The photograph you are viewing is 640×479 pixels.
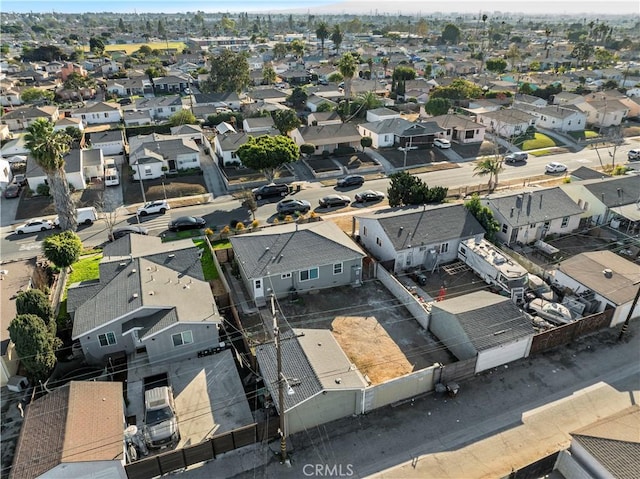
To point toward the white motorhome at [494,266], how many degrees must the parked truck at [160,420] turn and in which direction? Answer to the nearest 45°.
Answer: approximately 90° to its left

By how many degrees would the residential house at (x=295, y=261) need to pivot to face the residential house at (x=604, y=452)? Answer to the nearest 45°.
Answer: approximately 135° to its right

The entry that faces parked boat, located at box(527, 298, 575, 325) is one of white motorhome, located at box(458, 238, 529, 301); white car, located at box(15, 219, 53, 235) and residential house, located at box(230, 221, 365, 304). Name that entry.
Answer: the white motorhome

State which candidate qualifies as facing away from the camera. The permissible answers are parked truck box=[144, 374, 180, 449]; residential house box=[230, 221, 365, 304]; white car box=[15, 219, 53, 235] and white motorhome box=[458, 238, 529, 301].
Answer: the residential house

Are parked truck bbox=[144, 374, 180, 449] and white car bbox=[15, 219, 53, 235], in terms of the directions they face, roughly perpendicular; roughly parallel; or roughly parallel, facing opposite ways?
roughly perpendicular

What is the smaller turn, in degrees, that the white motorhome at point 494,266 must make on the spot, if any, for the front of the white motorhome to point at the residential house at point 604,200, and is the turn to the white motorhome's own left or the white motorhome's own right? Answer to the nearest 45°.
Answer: approximately 90° to the white motorhome's own left

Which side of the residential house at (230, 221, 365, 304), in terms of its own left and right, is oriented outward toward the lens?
back

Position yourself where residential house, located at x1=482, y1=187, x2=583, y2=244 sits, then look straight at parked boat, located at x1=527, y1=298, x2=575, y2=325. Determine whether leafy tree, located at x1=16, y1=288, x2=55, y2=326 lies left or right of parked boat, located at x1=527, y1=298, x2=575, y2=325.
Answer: right

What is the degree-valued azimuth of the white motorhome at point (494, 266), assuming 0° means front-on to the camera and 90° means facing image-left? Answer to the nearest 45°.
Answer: approximately 315°
